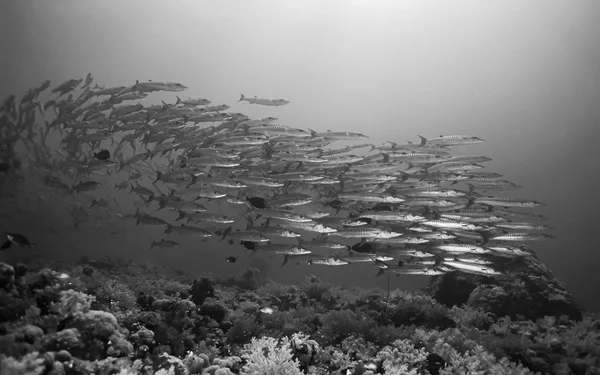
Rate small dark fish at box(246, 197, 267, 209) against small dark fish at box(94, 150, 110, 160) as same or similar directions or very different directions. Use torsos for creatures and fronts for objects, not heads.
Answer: same or similar directions

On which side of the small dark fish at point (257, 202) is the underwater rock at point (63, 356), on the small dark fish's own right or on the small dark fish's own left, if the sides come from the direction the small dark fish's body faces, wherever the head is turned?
on the small dark fish's own right

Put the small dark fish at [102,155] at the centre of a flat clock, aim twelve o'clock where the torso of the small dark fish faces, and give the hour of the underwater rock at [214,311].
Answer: The underwater rock is roughly at 2 o'clock from the small dark fish.

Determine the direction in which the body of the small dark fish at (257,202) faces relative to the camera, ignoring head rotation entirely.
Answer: to the viewer's right

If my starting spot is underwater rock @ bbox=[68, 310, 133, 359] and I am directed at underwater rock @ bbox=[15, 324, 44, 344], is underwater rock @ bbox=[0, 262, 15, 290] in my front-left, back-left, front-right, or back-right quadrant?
front-right

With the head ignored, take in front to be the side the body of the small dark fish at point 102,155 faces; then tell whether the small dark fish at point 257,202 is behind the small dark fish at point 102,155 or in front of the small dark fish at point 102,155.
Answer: in front

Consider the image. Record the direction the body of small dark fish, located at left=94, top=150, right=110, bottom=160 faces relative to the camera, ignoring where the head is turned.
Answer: to the viewer's right

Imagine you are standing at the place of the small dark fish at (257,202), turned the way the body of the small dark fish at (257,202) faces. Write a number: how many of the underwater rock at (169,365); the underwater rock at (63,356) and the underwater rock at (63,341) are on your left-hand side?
0

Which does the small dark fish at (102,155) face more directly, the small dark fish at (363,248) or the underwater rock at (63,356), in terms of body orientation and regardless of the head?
the small dark fish

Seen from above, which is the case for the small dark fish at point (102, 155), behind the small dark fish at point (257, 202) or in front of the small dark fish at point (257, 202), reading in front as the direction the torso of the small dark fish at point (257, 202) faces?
behind

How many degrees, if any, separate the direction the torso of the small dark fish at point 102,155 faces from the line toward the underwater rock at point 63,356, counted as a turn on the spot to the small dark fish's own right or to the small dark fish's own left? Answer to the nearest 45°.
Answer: approximately 90° to the small dark fish's own right

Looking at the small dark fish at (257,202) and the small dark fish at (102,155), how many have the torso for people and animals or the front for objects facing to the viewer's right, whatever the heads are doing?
2

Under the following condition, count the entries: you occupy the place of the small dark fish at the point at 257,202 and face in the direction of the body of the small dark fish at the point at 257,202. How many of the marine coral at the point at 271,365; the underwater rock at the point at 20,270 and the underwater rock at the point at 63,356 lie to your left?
0
